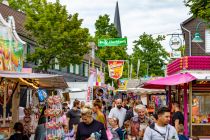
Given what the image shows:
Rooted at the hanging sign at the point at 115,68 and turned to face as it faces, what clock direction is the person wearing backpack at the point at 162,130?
The person wearing backpack is roughly at 12 o'clock from the hanging sign.

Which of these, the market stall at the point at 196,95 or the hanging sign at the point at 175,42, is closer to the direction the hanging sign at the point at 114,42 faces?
the market stall

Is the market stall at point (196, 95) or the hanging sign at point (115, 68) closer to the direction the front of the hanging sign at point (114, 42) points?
the market stall

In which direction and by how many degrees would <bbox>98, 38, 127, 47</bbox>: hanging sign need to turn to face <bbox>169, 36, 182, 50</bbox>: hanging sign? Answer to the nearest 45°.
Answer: approximately 90° to its left

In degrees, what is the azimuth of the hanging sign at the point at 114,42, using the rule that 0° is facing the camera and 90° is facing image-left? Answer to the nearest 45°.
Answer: approximately 0°

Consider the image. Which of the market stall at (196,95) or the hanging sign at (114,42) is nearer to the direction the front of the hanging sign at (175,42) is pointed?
the market stall

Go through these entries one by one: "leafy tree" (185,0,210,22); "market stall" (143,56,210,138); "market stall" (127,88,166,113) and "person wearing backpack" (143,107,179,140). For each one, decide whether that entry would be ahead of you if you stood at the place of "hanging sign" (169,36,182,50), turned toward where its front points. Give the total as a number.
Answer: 3

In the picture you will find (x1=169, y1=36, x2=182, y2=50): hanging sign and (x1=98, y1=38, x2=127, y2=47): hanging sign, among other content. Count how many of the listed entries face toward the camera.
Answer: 2

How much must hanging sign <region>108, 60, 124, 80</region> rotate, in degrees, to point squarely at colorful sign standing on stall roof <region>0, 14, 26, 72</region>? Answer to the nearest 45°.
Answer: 0° — it already faces it
